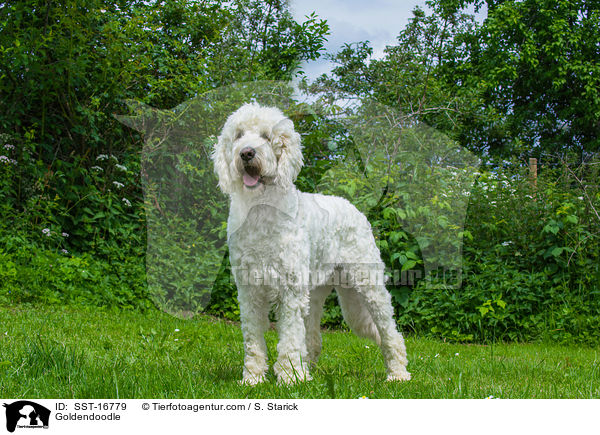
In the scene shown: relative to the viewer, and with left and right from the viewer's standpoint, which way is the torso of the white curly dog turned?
facing the viewer and to the left of the viewer

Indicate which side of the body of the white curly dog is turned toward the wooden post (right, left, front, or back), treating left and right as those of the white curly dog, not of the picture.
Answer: back

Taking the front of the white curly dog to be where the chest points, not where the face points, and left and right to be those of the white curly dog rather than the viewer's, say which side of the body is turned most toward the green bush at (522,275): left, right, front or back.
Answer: back
